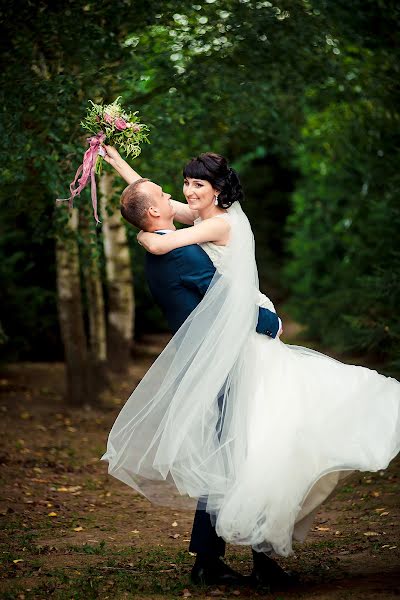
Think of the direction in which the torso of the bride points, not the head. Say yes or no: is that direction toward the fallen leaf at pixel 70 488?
no

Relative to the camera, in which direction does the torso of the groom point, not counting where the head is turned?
to the viewer's right

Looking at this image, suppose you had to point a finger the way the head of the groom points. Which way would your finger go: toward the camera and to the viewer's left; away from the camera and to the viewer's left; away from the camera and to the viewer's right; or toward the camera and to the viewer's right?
away from the camera and to the viewer's right

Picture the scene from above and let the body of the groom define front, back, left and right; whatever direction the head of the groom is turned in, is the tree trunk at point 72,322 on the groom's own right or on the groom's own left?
on the groom's own left

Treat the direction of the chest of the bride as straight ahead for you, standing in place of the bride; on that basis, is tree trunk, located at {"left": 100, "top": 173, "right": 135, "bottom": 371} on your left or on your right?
on your right

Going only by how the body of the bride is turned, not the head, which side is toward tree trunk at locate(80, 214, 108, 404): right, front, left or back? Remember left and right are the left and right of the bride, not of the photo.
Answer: right

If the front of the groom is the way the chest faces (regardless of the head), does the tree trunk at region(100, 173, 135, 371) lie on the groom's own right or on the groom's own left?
on the groom's own left
